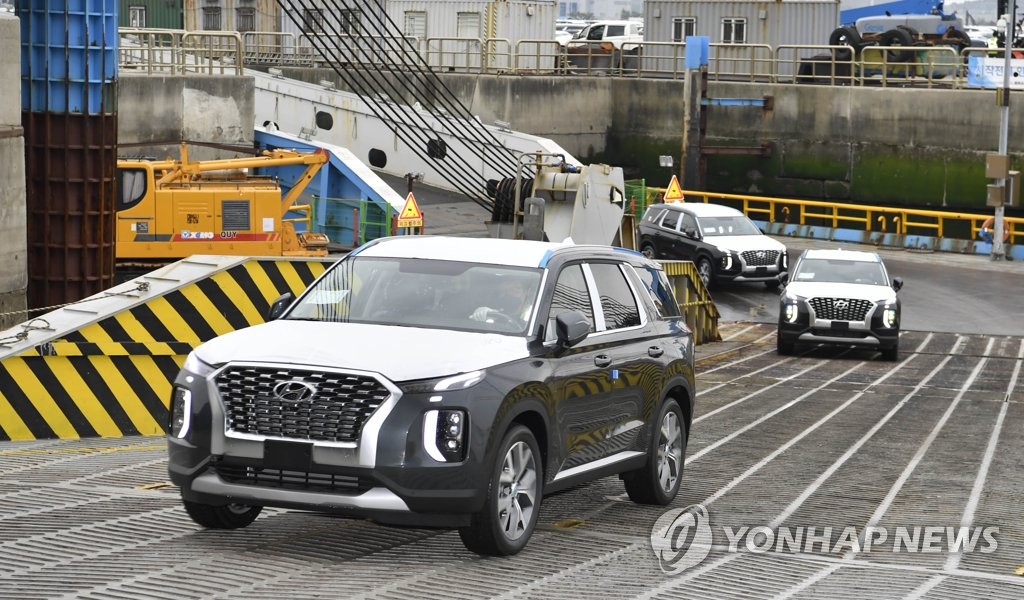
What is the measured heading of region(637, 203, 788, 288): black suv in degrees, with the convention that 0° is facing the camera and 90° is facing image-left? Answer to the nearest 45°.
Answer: approximately 315°

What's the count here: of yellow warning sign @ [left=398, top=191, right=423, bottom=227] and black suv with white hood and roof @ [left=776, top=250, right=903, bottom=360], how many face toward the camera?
2

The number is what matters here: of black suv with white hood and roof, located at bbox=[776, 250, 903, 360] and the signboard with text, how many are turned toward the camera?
2

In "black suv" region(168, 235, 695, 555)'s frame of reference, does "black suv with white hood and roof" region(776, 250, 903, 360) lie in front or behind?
behind

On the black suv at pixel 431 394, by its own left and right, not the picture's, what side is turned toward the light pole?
back

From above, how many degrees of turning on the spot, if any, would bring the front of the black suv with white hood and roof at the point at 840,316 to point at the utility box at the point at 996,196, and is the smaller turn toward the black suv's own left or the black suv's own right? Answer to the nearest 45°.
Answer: approximately 180°

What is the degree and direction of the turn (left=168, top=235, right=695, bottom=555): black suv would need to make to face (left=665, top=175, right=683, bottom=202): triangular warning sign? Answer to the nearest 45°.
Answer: approximately 135° to its right

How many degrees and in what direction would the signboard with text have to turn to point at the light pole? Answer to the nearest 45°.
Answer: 0° — it already faces it

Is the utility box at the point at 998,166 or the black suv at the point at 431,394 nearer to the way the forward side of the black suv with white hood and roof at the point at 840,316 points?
the black suv at the point at 431,394

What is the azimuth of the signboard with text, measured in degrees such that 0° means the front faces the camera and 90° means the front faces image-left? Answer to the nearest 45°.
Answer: approximately 0°

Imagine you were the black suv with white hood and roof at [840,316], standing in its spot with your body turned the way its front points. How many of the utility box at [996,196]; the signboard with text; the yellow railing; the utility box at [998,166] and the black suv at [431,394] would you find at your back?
4
